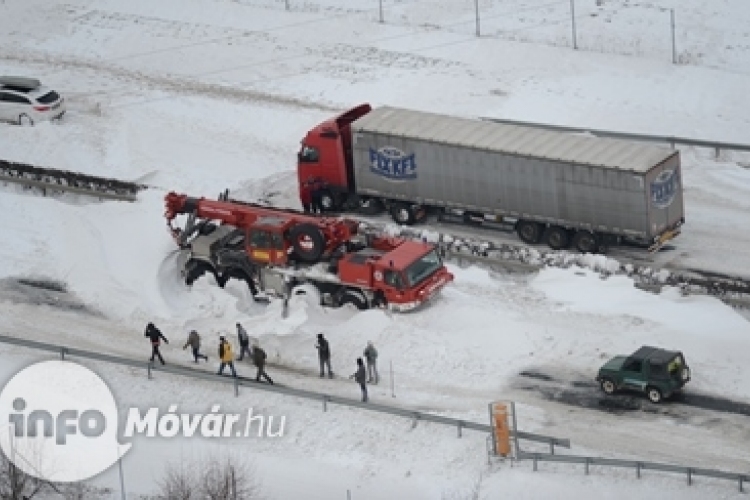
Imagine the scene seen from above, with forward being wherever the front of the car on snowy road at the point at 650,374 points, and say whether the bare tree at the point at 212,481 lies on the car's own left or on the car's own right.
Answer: on the car's own left

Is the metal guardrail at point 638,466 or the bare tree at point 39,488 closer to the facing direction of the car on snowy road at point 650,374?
the bare tree

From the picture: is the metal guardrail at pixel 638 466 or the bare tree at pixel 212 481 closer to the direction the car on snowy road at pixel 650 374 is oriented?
the bare tree

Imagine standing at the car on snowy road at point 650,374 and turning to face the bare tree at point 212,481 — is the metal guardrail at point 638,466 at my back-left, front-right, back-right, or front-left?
front-left

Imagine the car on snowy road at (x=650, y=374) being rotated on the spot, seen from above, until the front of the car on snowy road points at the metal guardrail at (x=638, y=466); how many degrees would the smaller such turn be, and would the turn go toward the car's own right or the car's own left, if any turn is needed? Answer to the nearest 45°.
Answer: approximately 135° to the car's own left

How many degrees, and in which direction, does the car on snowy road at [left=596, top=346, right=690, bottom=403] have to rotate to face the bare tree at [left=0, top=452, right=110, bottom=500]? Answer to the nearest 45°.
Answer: approximately 45° to its left

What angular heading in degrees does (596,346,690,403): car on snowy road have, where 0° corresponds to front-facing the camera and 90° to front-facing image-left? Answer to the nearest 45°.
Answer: approximately 135°
